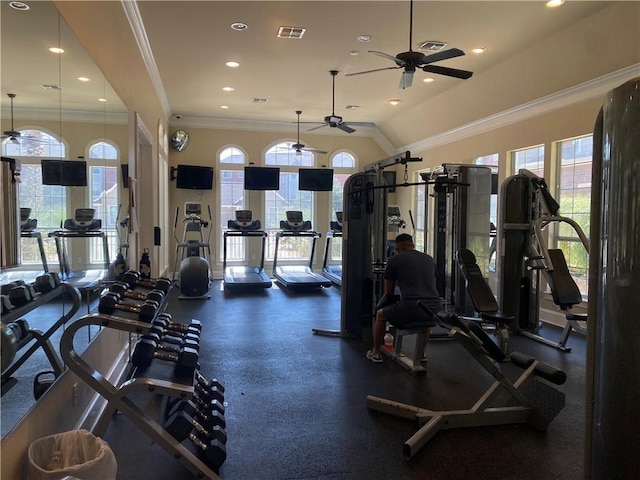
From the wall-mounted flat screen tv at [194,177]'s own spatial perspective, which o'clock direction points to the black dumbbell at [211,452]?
The black dumbbell is roughly at 12 o'clock from the wall-mounted flat screen tv.

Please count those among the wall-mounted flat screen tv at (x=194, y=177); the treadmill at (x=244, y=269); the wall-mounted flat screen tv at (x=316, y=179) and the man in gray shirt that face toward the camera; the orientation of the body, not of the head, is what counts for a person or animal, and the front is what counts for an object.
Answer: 2

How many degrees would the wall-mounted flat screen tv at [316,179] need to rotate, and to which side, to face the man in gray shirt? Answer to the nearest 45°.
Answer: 0° — it already faces them

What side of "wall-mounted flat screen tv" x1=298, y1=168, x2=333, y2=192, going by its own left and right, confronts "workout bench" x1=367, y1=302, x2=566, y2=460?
front

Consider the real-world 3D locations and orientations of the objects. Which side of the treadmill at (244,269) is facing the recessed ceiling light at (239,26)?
back

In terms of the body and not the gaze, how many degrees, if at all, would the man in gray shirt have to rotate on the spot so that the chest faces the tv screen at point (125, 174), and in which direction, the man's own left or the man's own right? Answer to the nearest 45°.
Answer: approximately 45° to the man's own left

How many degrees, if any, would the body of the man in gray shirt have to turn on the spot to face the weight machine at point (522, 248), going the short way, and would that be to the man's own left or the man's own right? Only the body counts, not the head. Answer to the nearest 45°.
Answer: approximately 90° to the man's own right

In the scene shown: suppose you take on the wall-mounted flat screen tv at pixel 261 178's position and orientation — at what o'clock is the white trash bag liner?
The white trash bag liner is roughly at 12 o'clock from the wall-mounted flat screen tv.

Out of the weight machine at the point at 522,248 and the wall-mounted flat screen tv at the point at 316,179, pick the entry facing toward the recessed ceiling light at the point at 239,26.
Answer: the wall-mounted flat screen tv

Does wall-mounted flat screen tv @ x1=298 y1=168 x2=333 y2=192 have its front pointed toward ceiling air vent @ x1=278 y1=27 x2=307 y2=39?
yes

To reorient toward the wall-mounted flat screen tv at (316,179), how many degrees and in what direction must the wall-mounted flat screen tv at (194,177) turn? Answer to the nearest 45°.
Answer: approximately 90° to its left

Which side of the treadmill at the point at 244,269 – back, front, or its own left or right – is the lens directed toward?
back

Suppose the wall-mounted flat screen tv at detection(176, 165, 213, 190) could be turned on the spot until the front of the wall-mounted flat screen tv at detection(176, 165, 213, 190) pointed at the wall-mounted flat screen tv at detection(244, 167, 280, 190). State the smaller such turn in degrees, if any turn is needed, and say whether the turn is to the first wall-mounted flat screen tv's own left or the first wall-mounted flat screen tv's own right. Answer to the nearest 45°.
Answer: approximately 90° to the first wall-mounted flat screen tv's own left

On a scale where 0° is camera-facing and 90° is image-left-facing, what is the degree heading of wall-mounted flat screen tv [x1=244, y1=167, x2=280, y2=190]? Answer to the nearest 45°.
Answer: approximately 0°

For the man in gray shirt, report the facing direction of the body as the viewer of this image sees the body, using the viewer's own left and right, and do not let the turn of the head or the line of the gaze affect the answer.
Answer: facing away from the viewer and to the left of the viewer

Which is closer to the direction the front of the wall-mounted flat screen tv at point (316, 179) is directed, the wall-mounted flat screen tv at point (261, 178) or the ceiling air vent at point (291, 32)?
the ceiling air vent
